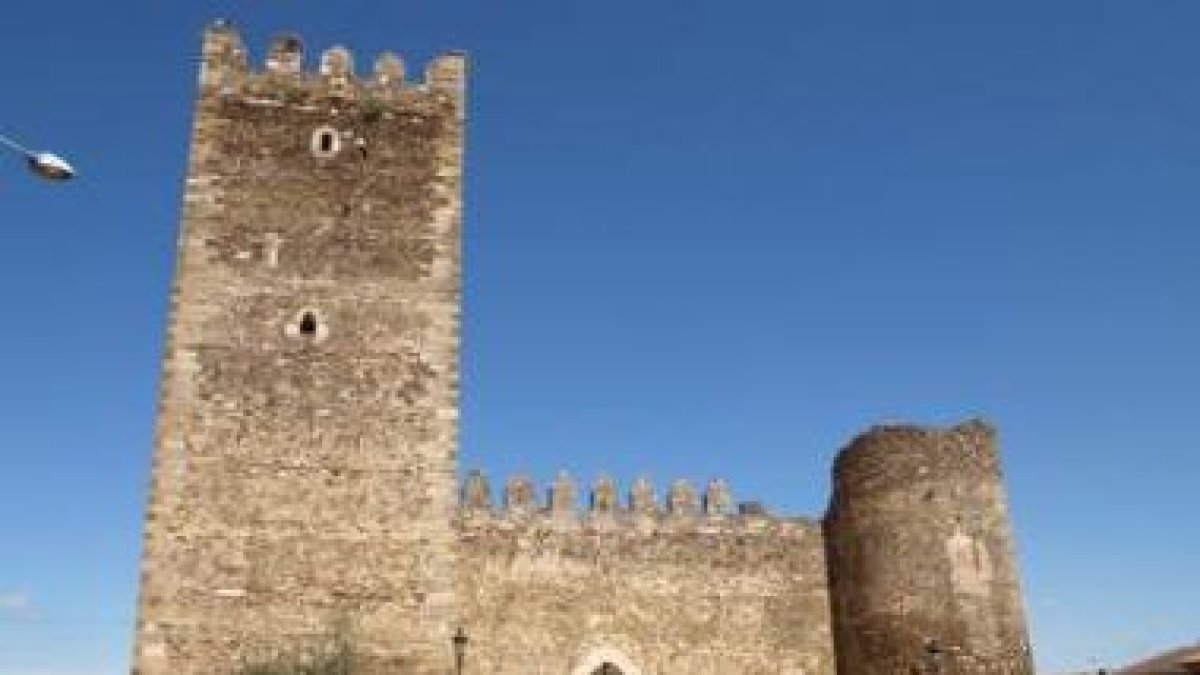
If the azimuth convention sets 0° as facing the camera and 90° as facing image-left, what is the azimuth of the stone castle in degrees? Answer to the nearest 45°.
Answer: approximately 0°
